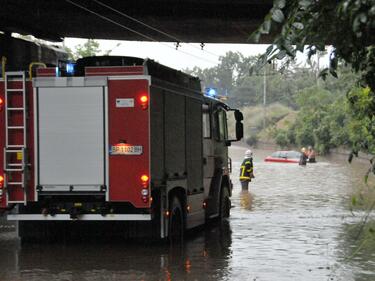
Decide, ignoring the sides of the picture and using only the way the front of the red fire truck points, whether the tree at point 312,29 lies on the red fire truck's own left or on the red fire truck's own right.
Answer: on the red fire truck's own right

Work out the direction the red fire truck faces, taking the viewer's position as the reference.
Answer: facing away from the viewer and to the right of the viewer
